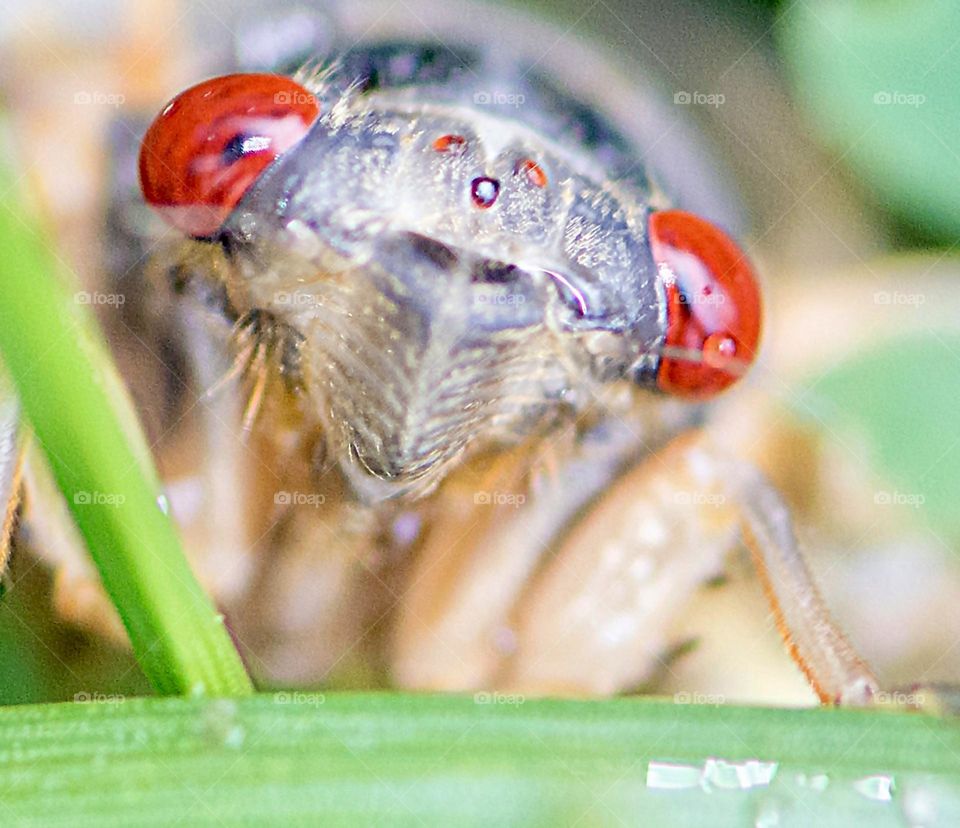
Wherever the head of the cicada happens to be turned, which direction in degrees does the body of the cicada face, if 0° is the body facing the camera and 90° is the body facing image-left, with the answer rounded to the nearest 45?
approximately 0°
